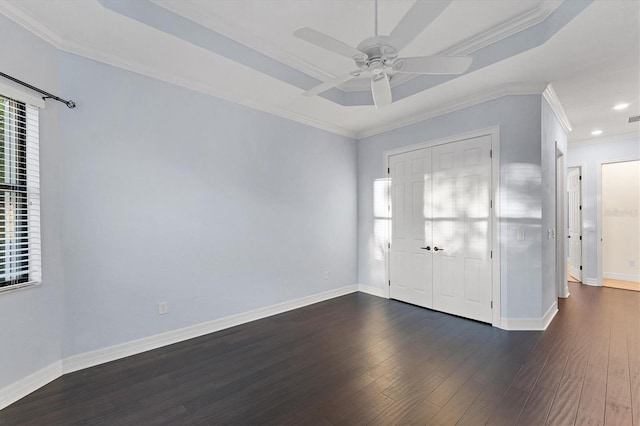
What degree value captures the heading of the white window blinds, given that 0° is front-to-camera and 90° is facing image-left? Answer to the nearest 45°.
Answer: approximately 315°

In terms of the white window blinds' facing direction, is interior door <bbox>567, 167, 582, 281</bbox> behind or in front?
in front

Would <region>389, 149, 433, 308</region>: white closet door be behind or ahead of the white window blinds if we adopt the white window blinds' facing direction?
ahead

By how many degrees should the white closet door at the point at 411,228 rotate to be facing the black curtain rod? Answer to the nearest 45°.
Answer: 0° — it already faces it

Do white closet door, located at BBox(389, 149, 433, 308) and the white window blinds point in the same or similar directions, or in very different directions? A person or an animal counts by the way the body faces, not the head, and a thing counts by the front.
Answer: very different directions

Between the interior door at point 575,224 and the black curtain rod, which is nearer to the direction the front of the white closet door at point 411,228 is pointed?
the black curtain rod

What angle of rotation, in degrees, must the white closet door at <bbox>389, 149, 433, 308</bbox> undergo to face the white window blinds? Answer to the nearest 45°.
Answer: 0° — it already faces it

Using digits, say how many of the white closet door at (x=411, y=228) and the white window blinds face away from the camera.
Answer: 0

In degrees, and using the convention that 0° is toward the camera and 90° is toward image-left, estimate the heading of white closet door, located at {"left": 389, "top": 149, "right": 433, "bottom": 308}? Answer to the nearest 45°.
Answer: approximately 45°

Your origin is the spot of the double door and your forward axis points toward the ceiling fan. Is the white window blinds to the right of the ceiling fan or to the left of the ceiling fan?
right

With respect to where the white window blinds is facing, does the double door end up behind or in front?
in front

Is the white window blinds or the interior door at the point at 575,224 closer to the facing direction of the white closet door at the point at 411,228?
the white window blinds
